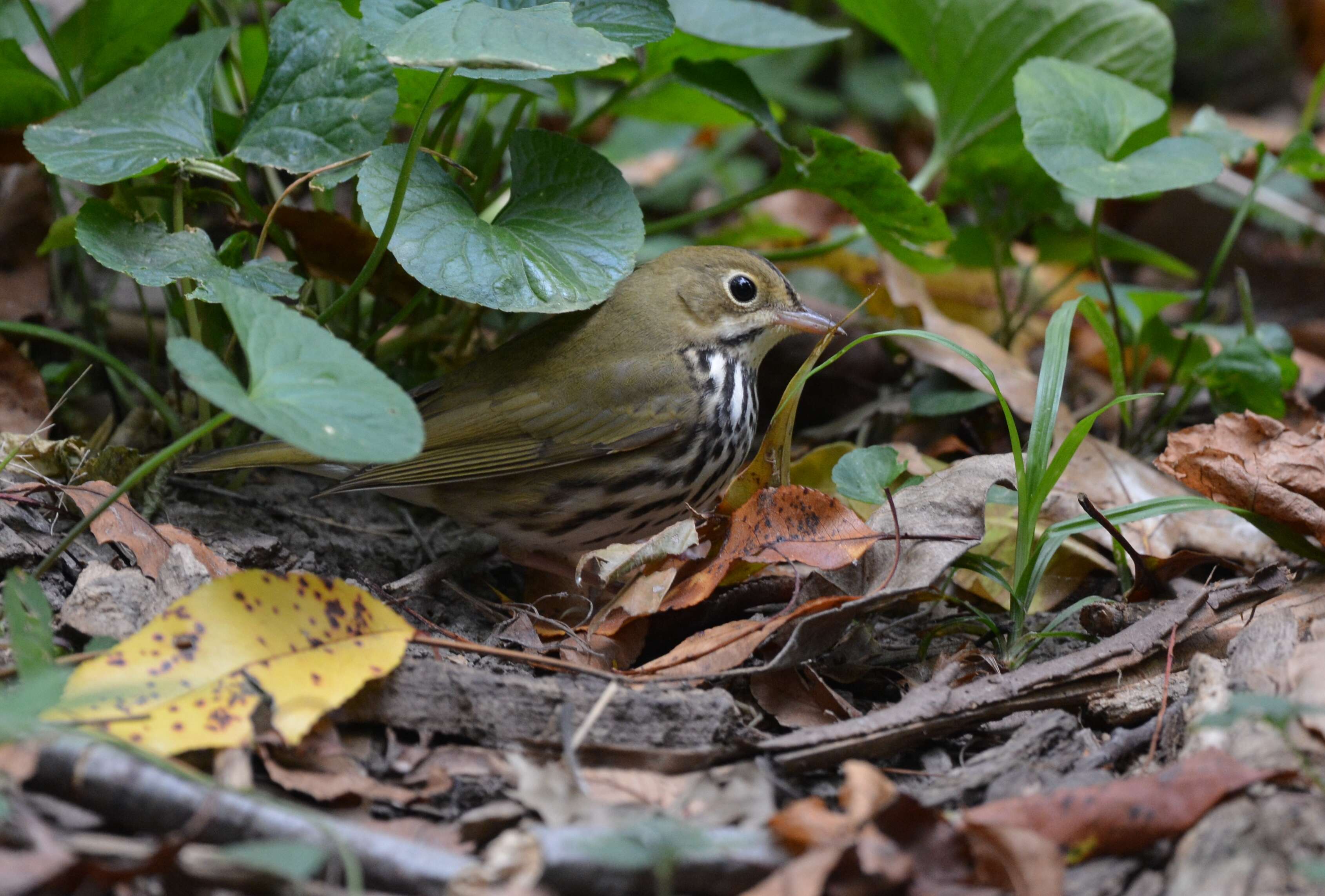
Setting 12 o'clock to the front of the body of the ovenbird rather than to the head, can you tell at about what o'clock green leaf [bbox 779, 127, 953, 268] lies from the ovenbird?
The green leaf is roughly at 11 o'clock from the ovenbird.

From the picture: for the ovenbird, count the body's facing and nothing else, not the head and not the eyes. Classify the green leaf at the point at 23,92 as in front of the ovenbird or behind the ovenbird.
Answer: behind

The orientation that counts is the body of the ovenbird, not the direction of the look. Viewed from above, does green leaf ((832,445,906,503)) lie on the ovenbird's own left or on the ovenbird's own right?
on the ovenbird's own left

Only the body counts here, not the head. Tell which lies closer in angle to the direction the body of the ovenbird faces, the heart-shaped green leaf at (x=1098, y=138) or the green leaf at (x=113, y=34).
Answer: the heart-shaped green leaf

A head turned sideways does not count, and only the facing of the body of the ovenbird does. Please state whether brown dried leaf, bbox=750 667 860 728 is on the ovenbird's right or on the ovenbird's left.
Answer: on the ovenbird's right

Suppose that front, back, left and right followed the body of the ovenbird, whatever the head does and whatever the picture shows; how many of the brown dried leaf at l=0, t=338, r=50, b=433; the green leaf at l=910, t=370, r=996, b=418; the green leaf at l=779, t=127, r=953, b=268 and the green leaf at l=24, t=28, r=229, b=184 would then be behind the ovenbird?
2

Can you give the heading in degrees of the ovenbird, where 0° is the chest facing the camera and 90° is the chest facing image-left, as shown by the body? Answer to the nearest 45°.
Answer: approximately 270°
